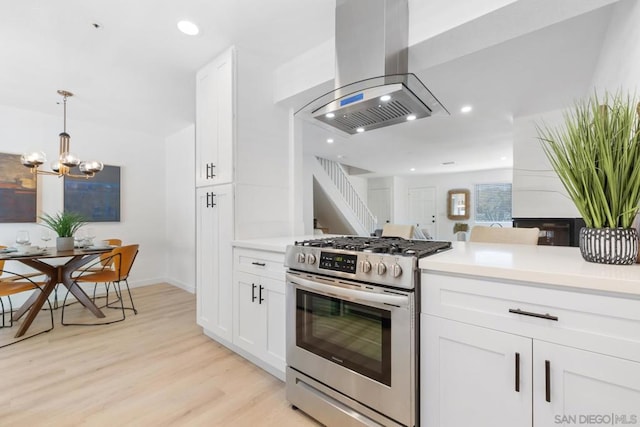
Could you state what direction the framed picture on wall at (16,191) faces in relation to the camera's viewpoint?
facing the viewer

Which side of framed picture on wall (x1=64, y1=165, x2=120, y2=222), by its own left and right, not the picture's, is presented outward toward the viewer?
front

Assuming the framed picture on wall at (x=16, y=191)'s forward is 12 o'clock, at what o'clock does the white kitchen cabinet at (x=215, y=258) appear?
The white kitchen cabinet is roughly at 11 o'clock from the framed picture on wall.

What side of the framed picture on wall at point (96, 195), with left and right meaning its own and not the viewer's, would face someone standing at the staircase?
left

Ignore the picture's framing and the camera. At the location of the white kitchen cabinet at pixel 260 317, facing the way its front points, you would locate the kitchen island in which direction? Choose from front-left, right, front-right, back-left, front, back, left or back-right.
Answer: left

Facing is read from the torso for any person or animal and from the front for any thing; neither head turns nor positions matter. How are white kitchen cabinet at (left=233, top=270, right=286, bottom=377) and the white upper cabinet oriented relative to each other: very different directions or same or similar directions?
same or similar directions

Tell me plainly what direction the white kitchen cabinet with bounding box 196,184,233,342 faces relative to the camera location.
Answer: facing the viewer and to the left of the viewer

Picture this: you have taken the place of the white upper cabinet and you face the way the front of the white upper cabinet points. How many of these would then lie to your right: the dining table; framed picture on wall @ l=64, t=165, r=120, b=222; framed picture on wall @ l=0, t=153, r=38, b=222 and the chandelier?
4

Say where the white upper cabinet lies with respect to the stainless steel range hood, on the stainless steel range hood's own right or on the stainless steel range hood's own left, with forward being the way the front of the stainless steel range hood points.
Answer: on the stainless steel range hood's own right

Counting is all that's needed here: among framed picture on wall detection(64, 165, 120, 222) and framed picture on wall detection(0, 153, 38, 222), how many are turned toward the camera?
2
